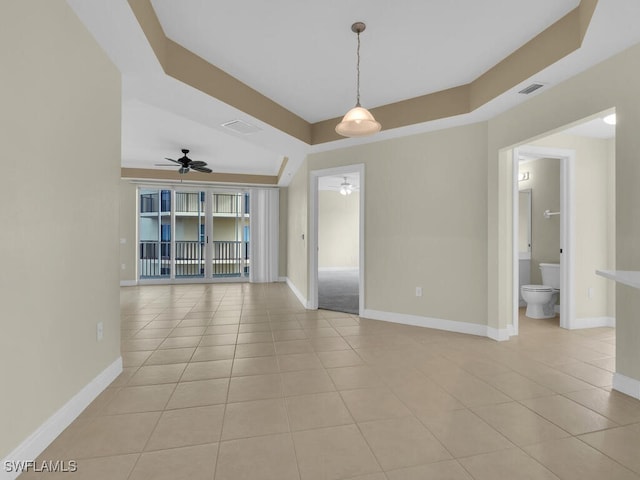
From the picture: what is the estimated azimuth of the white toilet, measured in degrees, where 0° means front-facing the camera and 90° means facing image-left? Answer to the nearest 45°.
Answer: approximately 45°

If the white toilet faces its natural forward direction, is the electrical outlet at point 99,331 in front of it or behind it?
in front

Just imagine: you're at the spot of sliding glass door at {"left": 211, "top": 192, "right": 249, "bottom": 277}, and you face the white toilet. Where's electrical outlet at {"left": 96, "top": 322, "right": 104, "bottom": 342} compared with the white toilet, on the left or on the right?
right
